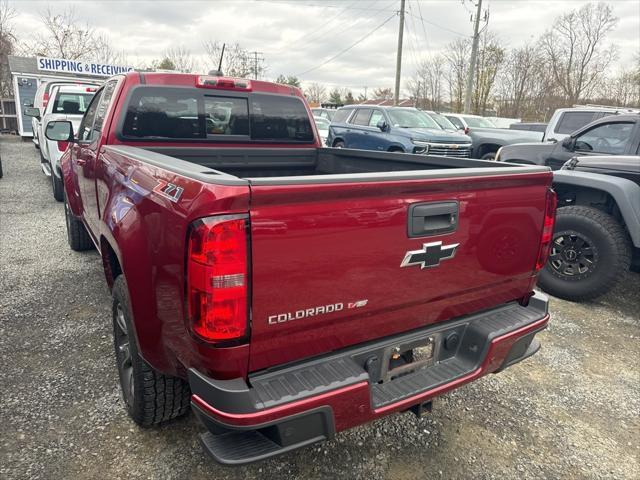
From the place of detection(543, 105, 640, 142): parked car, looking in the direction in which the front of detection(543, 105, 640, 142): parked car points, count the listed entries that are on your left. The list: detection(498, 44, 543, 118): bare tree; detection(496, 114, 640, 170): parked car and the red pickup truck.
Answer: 1

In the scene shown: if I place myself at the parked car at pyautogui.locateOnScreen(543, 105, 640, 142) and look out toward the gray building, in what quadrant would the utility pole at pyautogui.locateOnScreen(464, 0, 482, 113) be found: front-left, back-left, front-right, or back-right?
front-right

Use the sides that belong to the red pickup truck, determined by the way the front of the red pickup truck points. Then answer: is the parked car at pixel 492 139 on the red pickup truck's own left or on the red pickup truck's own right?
on the red pickup truck's own right

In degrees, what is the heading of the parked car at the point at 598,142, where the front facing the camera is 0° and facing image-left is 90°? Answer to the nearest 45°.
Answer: approximately 90°

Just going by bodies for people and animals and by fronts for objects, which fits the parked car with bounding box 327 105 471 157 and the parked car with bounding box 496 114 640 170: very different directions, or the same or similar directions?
very different directions

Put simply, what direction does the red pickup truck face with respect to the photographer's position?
facing away from the viewer and to the left of the viewer

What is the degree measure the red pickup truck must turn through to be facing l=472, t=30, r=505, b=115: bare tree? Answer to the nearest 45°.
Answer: approximately 45° to its right

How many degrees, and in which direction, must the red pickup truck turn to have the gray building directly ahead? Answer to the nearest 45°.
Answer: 0° — it already faces it
